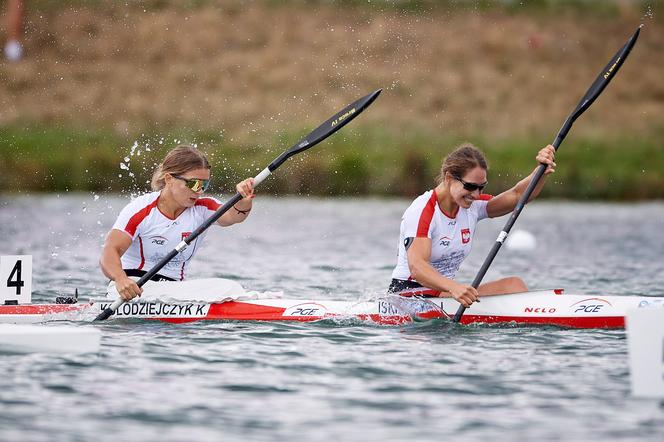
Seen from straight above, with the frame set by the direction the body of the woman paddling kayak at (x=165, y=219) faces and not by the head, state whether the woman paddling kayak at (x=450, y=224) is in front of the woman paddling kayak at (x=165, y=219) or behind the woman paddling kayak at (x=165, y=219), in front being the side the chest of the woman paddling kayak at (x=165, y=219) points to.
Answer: in front

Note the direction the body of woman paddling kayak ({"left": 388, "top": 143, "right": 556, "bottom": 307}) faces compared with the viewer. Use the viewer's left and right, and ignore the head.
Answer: facing the viewer and to the right of the viewer

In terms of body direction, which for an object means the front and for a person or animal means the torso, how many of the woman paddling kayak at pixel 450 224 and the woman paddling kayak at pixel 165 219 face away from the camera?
0

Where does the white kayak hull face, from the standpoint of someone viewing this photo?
facing to the right of the viewer

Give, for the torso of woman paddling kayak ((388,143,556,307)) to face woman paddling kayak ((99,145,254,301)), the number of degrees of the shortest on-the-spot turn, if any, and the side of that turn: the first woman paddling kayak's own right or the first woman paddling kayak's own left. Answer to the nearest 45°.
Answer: approximately 135° to the first woman paddling kayak's own right
